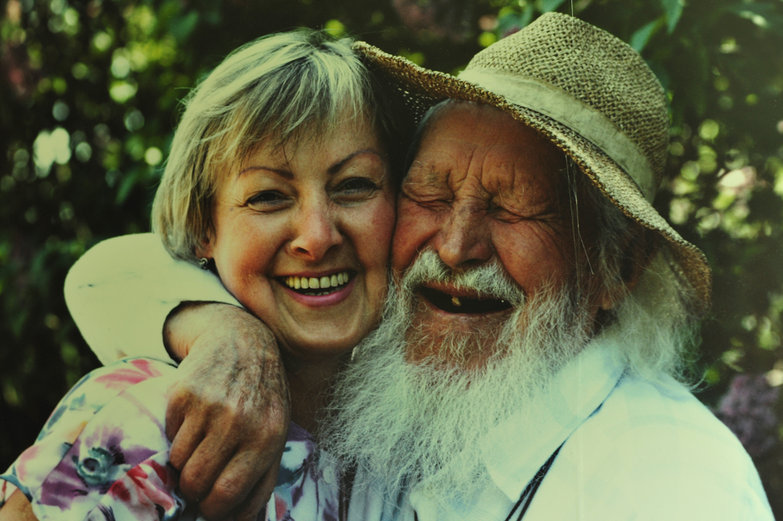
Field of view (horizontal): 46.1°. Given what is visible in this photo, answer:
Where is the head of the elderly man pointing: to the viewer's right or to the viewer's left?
to the viewer's left

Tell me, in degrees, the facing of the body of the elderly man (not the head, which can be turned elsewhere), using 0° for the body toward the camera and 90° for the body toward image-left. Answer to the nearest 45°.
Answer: approximately 45°
